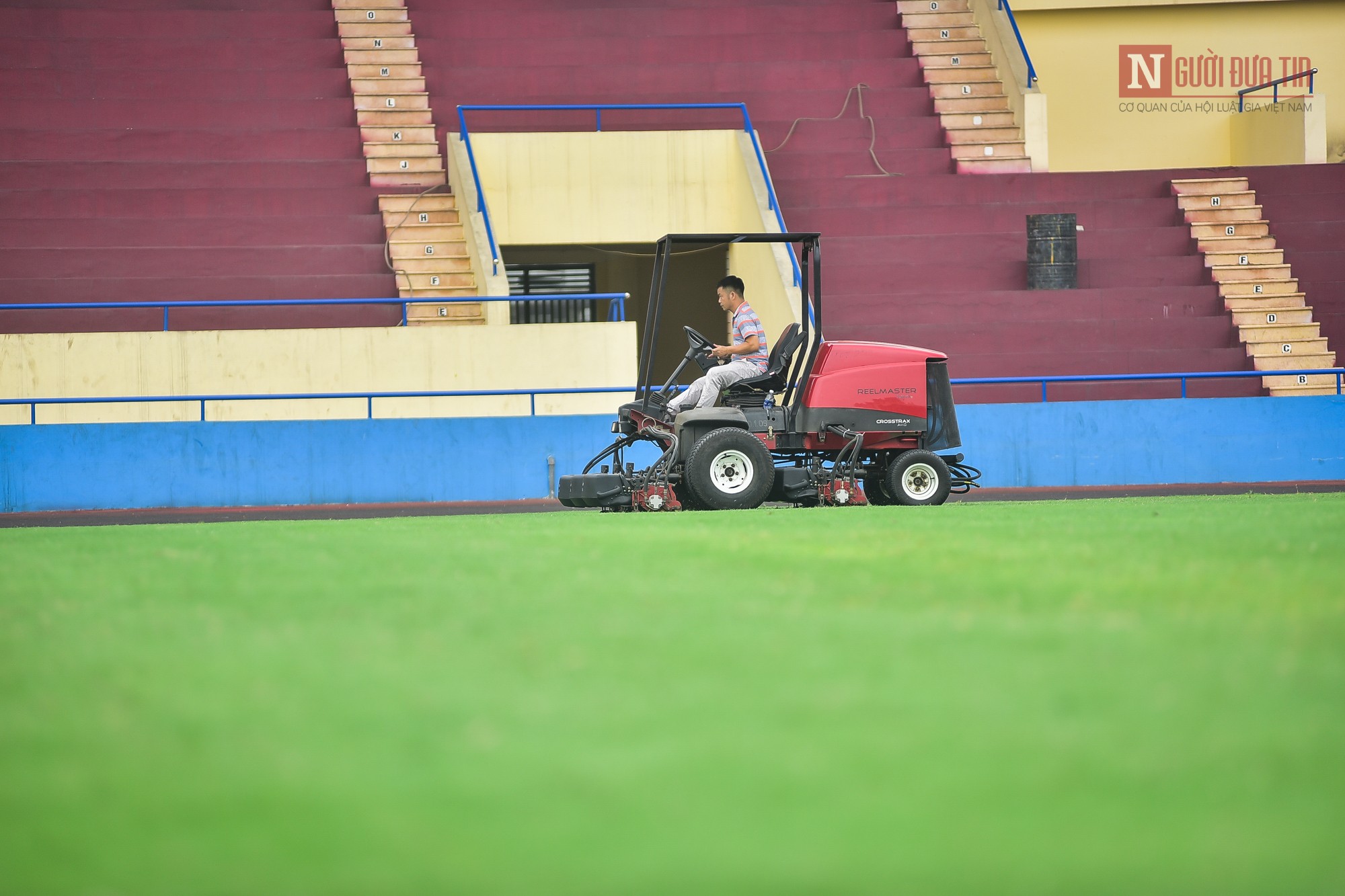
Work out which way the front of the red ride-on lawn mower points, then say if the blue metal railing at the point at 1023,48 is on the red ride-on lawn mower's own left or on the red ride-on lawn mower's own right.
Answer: on the red ride-on lawn mower's own right

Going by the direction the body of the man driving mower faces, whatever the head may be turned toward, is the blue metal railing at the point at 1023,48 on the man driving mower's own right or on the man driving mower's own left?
on the man driving mower's own right

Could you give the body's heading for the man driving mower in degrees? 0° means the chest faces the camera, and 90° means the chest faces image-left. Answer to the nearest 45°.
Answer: approximately 90°

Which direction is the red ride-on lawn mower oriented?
to the viewer's left

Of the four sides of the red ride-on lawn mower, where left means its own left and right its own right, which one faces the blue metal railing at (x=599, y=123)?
right

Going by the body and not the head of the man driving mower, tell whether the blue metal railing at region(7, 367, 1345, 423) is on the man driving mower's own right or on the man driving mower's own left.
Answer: on the man driving mower's own right

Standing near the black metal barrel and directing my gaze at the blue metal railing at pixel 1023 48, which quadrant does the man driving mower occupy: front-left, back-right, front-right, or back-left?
back-left

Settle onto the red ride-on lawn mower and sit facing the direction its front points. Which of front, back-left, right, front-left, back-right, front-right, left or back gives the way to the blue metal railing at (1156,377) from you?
back-right

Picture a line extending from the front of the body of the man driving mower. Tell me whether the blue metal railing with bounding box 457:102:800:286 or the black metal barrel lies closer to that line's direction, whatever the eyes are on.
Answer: the blue metal railing

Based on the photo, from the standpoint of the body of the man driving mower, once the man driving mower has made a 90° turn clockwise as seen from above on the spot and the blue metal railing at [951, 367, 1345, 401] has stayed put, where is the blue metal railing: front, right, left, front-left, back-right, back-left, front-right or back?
front-right
